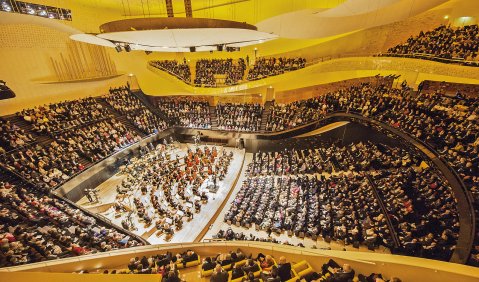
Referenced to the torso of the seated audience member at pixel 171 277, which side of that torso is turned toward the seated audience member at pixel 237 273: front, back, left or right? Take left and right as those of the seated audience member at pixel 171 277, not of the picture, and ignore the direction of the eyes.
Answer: right

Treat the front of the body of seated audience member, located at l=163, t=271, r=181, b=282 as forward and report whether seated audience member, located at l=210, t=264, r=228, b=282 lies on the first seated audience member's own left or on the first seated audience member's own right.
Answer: on the first seated audience member's own right

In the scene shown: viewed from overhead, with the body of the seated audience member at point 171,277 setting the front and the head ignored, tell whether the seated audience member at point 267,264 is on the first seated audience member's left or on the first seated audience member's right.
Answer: on the first seated audience member's right

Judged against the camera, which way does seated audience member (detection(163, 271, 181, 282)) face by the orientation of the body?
away from the camera

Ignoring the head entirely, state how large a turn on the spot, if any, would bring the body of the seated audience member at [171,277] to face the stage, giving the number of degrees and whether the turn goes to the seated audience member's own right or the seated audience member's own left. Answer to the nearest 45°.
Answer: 0° — they already face it

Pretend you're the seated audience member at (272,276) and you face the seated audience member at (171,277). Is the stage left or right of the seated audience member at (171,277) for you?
right

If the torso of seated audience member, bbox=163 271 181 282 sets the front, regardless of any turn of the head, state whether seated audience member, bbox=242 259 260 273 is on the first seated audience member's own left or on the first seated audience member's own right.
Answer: on the first seated audience member's own right

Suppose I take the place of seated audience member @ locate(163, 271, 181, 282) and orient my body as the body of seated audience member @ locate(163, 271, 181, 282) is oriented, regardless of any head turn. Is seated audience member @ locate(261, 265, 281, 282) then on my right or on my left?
on my right

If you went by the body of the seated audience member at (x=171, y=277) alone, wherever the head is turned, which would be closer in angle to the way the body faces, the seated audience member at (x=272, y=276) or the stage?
the stage
